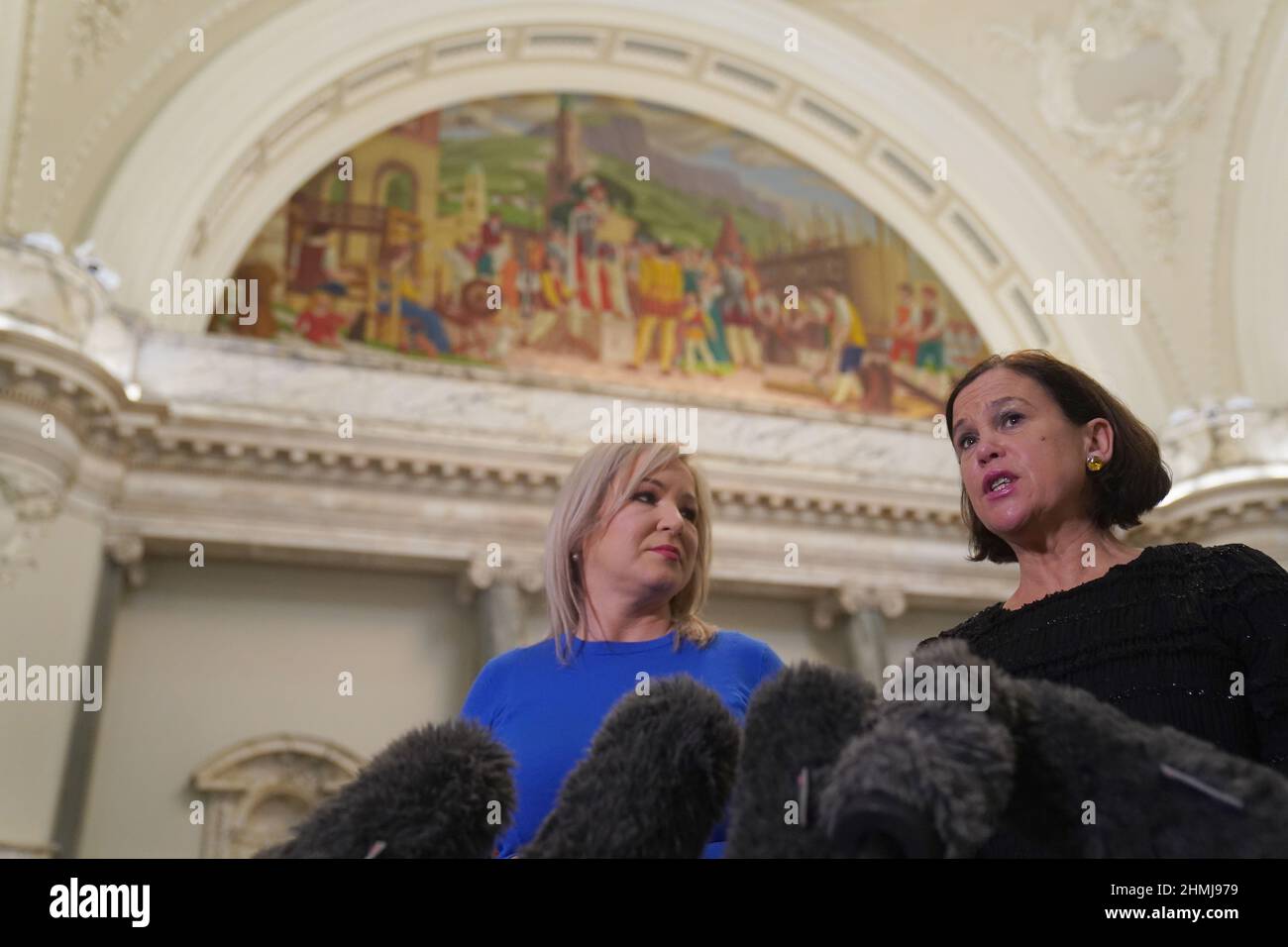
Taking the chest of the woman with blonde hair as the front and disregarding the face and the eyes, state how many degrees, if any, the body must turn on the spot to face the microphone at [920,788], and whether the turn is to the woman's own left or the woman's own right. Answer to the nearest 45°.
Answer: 0° — they already face it

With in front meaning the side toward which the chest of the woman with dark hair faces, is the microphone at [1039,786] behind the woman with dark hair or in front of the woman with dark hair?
in front

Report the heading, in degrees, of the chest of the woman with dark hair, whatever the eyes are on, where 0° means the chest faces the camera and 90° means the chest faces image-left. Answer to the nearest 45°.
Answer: approximately 45°

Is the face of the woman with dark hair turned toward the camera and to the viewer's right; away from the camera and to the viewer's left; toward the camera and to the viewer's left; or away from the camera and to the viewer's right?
toward the camera and to the viewer's left

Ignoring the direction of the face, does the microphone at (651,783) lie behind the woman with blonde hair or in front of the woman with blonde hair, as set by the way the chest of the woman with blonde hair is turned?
in front

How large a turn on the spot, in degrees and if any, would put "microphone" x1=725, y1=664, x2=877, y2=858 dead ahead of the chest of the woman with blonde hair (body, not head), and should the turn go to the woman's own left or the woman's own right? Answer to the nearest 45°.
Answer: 0° — they already face it

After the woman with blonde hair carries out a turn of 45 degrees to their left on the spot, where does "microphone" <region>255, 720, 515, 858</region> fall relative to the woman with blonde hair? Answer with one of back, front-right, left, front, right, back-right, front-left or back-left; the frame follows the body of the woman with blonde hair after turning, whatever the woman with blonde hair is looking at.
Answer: front-right

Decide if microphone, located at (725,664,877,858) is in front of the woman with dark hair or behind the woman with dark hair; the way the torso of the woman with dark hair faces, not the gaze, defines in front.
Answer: in front

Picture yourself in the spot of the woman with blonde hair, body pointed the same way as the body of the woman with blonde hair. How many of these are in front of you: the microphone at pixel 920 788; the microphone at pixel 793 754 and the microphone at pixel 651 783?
3

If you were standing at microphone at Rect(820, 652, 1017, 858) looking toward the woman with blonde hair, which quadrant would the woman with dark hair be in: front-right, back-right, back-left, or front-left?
front-right

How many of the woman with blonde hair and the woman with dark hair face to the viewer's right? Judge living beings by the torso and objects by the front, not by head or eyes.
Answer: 0

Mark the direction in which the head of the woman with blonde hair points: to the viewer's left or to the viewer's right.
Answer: to the viewer's right

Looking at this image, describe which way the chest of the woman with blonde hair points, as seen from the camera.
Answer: toward the camera
